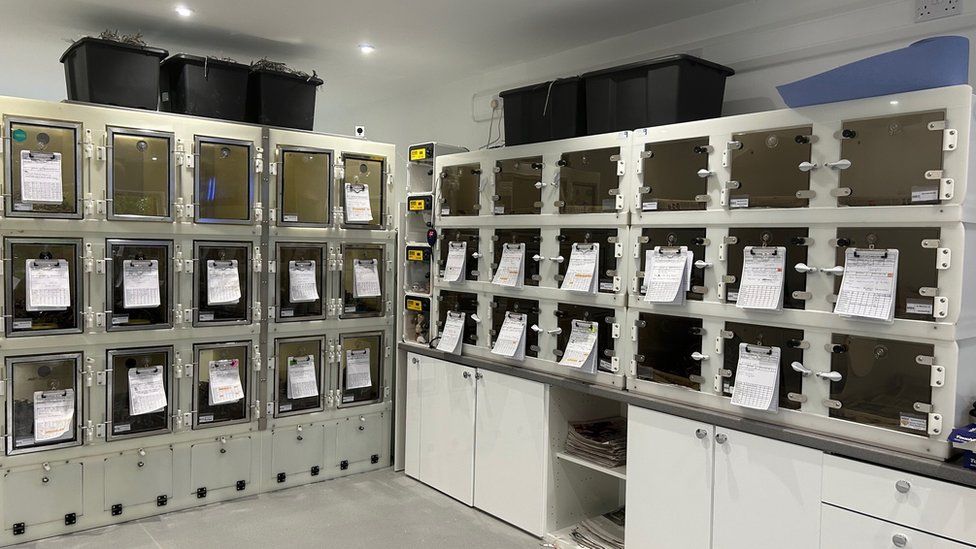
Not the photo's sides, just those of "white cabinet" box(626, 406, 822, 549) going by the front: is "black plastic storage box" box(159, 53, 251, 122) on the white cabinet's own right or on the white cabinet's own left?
on the white cabinet's own right

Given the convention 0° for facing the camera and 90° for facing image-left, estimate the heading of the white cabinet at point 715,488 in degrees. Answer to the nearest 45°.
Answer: approximately 45°

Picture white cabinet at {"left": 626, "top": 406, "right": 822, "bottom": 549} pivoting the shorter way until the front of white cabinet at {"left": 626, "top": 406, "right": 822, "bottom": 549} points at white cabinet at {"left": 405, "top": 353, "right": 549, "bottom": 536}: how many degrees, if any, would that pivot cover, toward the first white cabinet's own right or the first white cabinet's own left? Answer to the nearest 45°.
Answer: approximately 90° to the first white cabinet's own right

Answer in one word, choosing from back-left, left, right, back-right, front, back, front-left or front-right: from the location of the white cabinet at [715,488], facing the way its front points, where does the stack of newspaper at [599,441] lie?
right

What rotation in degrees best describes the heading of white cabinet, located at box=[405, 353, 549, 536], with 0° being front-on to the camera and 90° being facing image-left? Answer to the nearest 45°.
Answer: approximately 45°

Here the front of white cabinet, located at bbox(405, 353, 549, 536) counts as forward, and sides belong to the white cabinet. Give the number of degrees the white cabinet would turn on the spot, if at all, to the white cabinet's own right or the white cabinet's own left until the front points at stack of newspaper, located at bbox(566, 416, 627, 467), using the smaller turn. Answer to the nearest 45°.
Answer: approximately 90° to the white cabinet's own left

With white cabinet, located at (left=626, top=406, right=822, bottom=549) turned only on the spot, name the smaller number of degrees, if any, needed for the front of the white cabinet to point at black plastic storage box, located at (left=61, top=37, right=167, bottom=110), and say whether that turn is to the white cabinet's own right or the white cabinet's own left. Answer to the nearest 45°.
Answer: approximately 45° to the white cabinet's own right

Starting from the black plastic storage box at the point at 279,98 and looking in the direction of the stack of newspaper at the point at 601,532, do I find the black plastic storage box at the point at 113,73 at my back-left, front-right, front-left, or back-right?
back-right

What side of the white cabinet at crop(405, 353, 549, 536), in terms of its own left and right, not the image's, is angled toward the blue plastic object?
left

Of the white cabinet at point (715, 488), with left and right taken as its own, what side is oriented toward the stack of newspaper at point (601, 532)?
right

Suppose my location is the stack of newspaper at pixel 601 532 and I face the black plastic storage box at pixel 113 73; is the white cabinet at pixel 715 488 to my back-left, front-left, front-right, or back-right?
back-left
